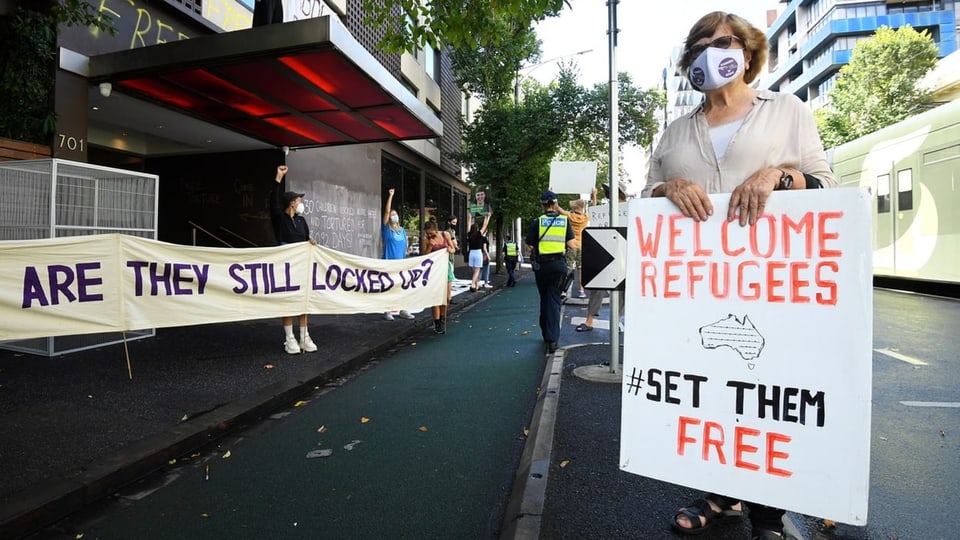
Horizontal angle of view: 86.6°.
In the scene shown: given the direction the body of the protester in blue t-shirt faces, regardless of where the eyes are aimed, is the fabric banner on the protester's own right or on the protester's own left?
on the protester's own right

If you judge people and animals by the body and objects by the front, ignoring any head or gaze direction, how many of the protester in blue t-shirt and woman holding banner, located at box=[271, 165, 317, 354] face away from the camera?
0

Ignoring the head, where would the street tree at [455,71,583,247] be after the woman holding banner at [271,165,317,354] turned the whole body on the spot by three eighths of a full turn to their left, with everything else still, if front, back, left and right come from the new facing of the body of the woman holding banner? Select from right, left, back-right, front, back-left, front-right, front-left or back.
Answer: front-right

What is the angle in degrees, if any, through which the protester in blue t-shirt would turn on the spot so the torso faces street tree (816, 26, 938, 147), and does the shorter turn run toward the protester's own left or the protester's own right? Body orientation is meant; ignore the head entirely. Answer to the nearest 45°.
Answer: approximately 90° to the protester's own left

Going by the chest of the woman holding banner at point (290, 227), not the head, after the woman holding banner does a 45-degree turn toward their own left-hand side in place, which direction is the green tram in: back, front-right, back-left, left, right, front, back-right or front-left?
front
